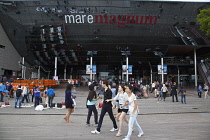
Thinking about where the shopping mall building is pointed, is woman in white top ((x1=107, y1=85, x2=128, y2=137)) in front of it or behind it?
in front

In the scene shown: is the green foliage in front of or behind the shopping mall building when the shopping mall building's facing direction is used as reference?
in front

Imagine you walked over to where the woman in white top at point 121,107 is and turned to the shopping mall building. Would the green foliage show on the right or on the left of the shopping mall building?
right

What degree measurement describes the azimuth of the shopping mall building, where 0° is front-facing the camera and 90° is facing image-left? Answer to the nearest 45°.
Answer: approximately 0°
